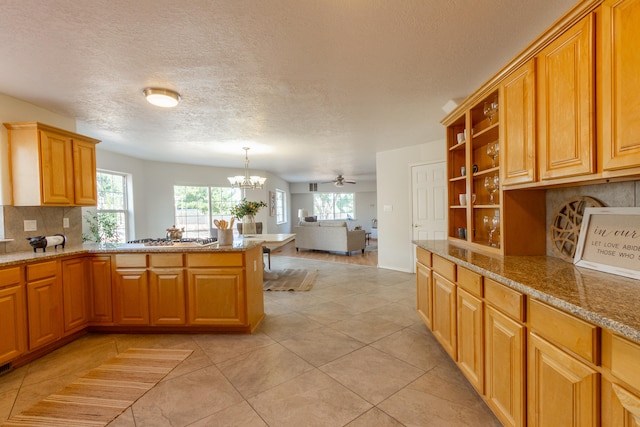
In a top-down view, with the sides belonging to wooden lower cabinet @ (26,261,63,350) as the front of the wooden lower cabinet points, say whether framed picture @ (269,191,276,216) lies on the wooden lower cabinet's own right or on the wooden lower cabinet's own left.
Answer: on the wooden lower cabinet's own left

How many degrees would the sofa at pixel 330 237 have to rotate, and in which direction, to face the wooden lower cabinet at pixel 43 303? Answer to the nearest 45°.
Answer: approximately 180°

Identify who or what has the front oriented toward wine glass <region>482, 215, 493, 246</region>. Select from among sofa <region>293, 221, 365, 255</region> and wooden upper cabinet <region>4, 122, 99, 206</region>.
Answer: the wooden upper cabinet

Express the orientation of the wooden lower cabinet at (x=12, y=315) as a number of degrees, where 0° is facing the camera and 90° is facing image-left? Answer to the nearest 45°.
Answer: approximately 315°

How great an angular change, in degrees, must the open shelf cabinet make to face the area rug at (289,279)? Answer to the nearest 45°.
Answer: approximately 45° to its right

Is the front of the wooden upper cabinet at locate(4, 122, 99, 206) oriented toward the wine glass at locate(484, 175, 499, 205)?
yes

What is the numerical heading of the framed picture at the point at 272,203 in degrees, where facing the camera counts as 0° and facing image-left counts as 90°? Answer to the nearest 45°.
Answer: approximately 315°

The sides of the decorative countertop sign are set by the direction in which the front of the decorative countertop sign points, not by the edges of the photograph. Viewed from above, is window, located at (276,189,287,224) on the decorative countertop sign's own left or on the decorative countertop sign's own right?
on the decorative countertop sign's own right

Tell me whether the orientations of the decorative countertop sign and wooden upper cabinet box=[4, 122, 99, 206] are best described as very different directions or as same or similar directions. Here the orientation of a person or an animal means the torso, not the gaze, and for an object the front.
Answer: very different directions

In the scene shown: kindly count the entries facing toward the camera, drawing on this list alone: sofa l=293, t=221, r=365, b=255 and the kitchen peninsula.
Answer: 1

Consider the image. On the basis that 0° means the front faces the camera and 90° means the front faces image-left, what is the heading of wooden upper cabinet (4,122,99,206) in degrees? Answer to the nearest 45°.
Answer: approximately 315°

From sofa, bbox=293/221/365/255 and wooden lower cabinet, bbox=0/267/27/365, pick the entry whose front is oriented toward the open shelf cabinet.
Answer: the wooden lower cabinet

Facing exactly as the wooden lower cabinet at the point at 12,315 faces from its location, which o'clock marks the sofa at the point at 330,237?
The sofa is roughly at 10 o'clock from the wooden lower cabinet.
